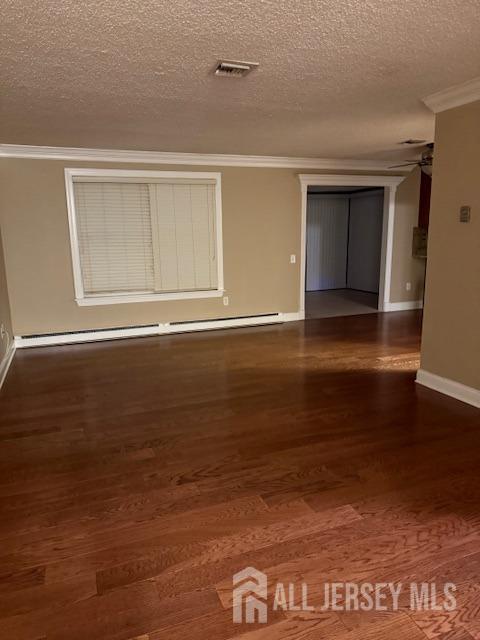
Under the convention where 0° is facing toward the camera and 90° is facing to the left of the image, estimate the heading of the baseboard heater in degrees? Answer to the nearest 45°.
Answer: approximately 0°
